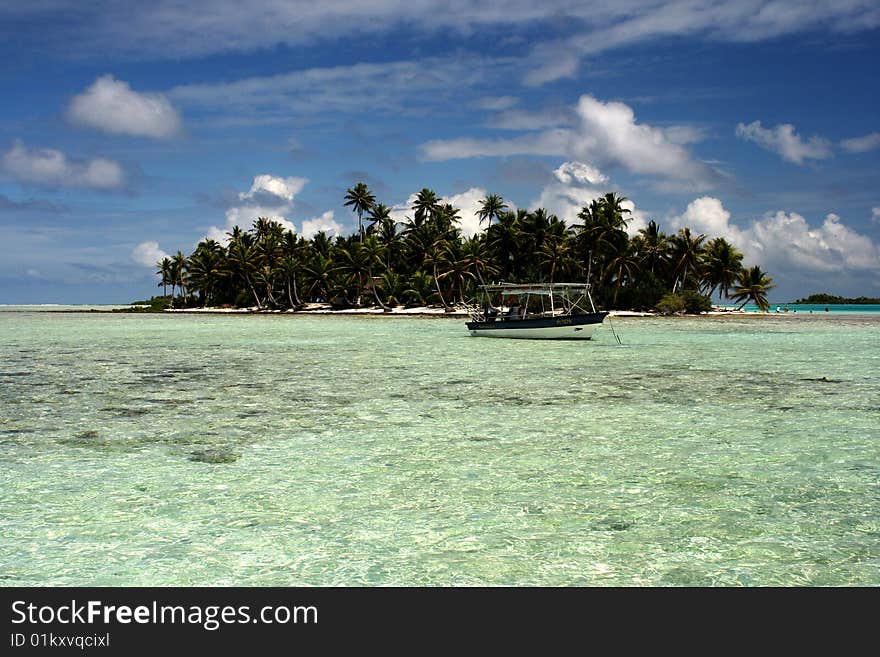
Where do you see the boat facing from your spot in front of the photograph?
facing to the right of the viewer
